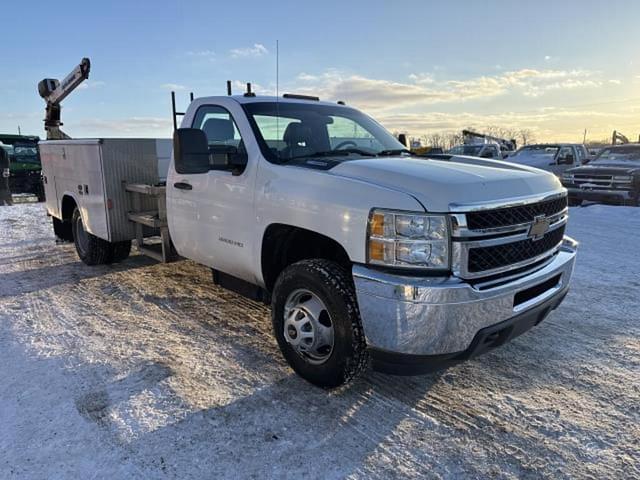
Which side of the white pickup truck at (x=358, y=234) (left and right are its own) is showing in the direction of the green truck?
back

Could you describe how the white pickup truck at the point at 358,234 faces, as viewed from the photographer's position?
facing the viewer and to the right of the viewer
